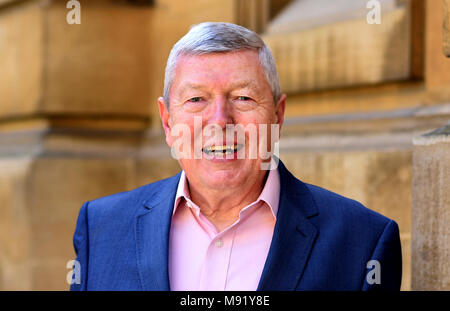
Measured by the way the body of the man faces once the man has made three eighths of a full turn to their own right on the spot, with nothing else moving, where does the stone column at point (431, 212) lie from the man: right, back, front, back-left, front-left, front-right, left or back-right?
right

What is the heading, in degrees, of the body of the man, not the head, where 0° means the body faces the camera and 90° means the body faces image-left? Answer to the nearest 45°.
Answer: approximately 0°

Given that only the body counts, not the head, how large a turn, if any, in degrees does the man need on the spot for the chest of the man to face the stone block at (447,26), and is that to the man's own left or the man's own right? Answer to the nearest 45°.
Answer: approximately 135° to the man's own left
